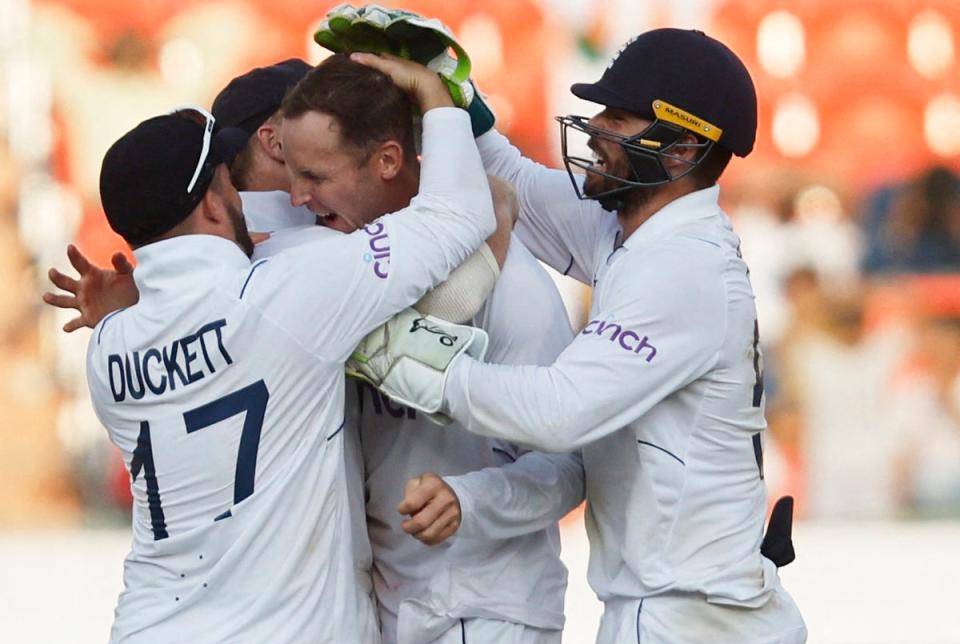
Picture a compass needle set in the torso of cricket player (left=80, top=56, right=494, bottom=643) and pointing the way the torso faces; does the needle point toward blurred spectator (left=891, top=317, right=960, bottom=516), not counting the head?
yes

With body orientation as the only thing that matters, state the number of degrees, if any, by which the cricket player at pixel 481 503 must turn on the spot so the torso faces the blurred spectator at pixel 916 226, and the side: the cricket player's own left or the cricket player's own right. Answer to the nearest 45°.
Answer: approximately 180°

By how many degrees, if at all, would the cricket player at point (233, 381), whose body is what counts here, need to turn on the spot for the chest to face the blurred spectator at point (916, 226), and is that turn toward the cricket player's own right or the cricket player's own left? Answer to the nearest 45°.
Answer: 0° — they already face them

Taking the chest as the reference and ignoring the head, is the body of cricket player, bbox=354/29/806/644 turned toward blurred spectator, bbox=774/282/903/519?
no

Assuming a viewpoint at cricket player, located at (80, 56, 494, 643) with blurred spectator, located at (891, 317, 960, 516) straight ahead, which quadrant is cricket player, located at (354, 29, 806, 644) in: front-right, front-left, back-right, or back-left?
front-right

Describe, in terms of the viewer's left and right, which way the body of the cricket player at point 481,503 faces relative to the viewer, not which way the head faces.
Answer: facing the viewer and to the left of the viewer

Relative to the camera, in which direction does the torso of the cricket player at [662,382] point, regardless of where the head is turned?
to the viewer's left

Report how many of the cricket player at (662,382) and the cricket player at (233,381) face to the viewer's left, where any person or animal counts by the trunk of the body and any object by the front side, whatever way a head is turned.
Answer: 1

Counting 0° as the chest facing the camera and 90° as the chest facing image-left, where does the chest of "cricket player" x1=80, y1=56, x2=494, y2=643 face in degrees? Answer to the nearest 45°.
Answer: approximately 225°

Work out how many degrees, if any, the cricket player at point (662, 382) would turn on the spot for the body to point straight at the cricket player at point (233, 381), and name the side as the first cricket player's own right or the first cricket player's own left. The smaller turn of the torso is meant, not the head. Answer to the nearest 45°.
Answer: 0° — they already face them

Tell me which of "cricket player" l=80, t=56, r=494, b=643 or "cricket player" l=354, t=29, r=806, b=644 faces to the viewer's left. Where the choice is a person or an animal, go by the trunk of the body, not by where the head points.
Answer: "cricket player" l=354, t=29, r=806, b=644

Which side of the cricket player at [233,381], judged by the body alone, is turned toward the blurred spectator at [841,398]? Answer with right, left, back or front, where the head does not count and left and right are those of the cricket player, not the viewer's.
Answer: front

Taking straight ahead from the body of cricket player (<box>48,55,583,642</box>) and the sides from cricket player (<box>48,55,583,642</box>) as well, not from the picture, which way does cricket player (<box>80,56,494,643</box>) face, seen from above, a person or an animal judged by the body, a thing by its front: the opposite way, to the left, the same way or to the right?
the opposite way

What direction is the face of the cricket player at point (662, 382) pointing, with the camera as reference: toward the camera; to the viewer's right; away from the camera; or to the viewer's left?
to the viewer's left
